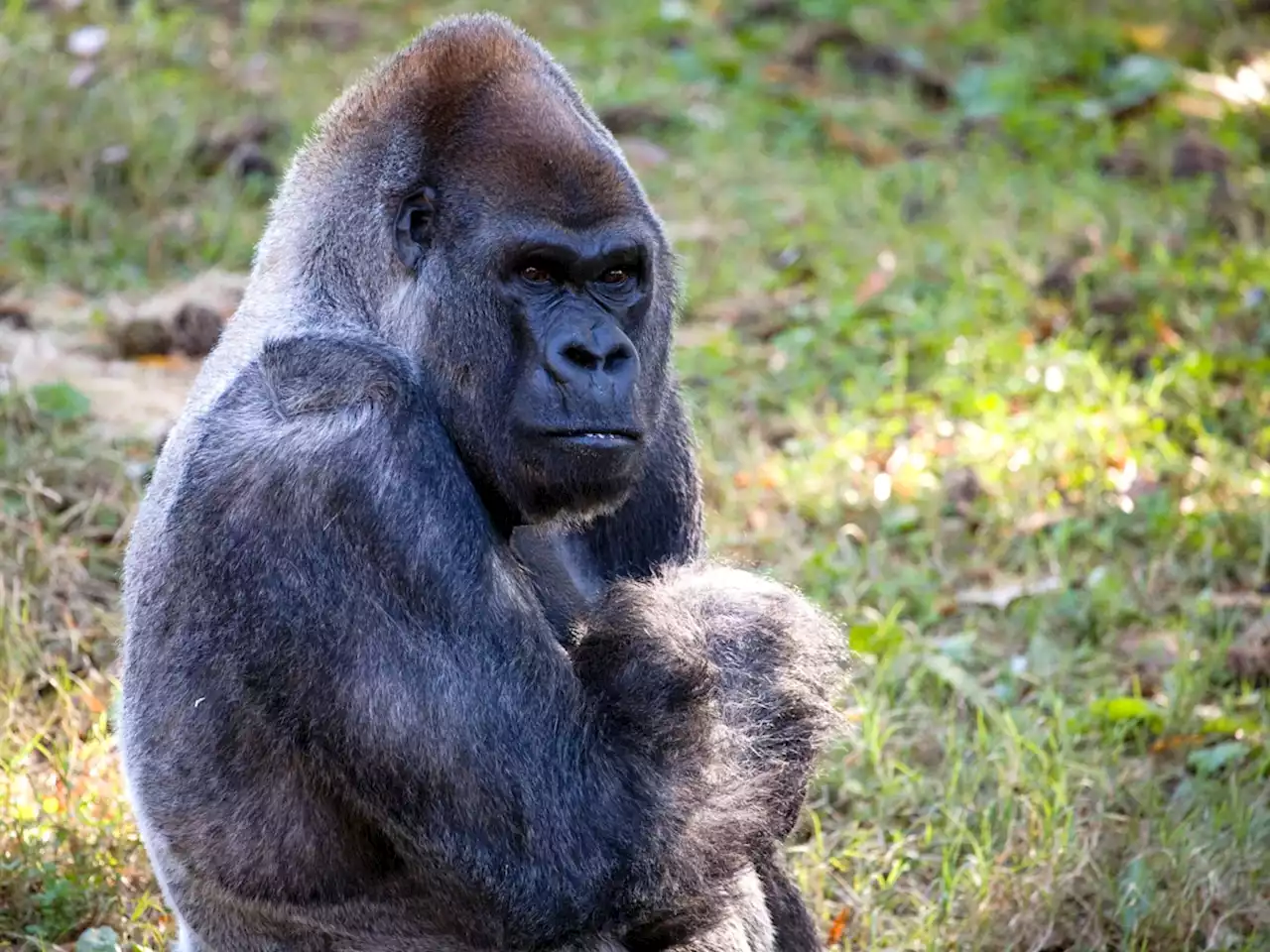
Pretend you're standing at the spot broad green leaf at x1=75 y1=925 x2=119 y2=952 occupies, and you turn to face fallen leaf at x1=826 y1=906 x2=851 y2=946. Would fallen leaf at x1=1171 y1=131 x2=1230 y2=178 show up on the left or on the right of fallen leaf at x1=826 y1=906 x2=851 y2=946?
left

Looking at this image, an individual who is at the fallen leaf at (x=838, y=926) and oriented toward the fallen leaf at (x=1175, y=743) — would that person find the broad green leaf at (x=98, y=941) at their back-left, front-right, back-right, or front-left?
back-left

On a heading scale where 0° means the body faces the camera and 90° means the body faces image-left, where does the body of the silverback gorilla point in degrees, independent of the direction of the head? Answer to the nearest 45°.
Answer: approximately 315°

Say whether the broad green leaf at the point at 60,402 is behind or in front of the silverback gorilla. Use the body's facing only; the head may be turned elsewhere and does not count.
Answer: behind

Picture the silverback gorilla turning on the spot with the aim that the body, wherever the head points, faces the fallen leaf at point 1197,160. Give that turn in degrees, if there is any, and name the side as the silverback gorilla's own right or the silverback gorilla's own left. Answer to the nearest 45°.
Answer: approximately 90° to the silverback gorilla's own left
